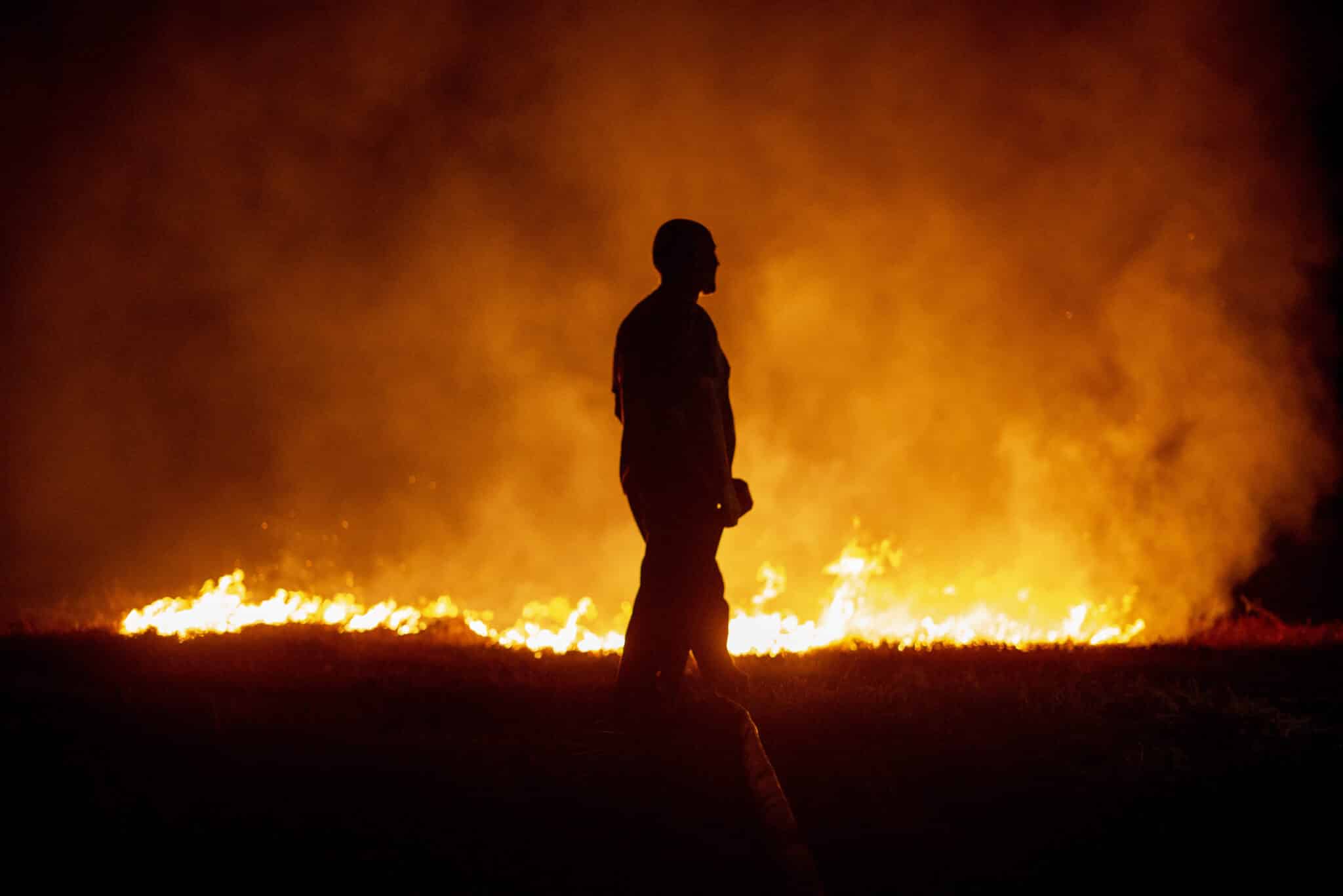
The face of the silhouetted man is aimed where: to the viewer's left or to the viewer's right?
to the viewer's right

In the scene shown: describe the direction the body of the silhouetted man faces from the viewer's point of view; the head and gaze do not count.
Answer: to the viewer's right
